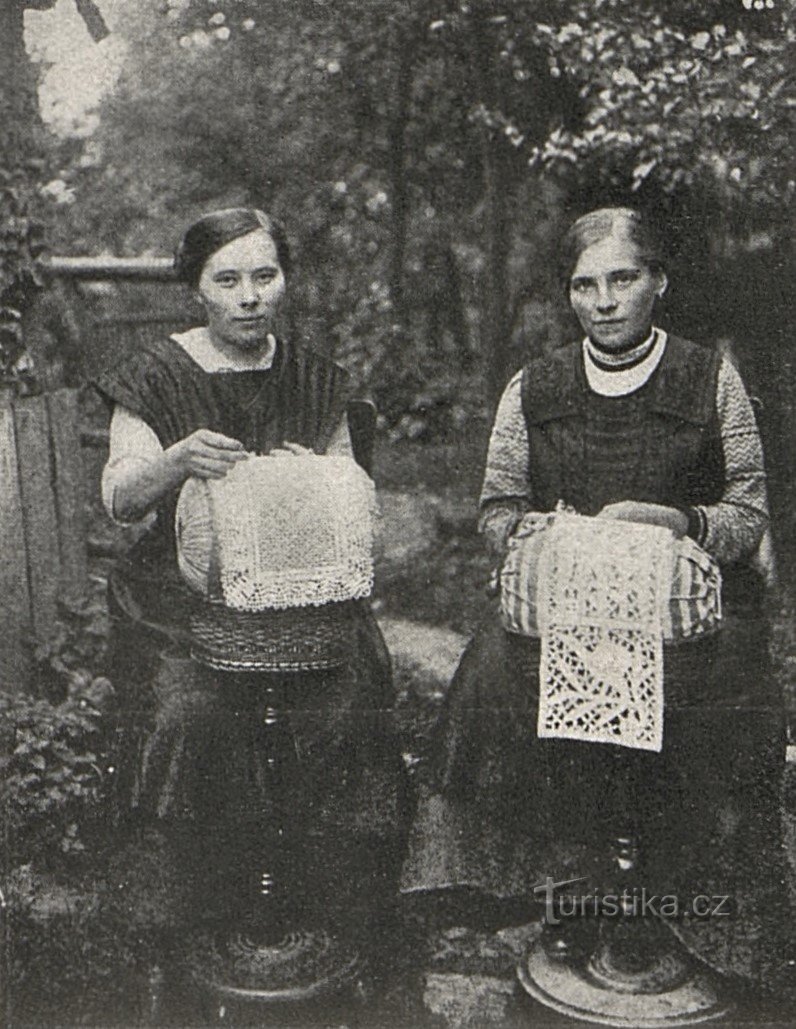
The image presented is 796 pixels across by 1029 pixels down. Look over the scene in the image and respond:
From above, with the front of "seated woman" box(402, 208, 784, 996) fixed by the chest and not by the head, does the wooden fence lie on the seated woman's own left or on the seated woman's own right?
on the seated woman's own right

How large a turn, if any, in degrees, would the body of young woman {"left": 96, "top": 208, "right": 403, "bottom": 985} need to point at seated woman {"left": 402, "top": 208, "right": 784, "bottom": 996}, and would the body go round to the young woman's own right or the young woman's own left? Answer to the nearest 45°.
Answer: approximately 90° to the young woman's own left

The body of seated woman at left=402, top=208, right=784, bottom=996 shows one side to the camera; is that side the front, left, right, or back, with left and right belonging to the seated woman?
front

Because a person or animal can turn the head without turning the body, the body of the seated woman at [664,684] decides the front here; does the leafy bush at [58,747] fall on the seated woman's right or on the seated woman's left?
on the seated woman's right

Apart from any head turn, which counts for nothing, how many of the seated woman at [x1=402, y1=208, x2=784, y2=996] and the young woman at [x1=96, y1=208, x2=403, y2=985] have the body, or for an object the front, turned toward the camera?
2

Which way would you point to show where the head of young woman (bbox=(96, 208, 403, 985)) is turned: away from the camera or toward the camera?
toward the camera

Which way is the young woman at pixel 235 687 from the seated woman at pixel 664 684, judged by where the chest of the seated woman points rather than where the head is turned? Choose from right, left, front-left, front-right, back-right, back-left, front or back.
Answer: right

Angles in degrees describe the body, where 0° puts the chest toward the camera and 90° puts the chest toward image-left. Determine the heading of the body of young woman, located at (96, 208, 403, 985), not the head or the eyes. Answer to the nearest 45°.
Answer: approximately 0°
